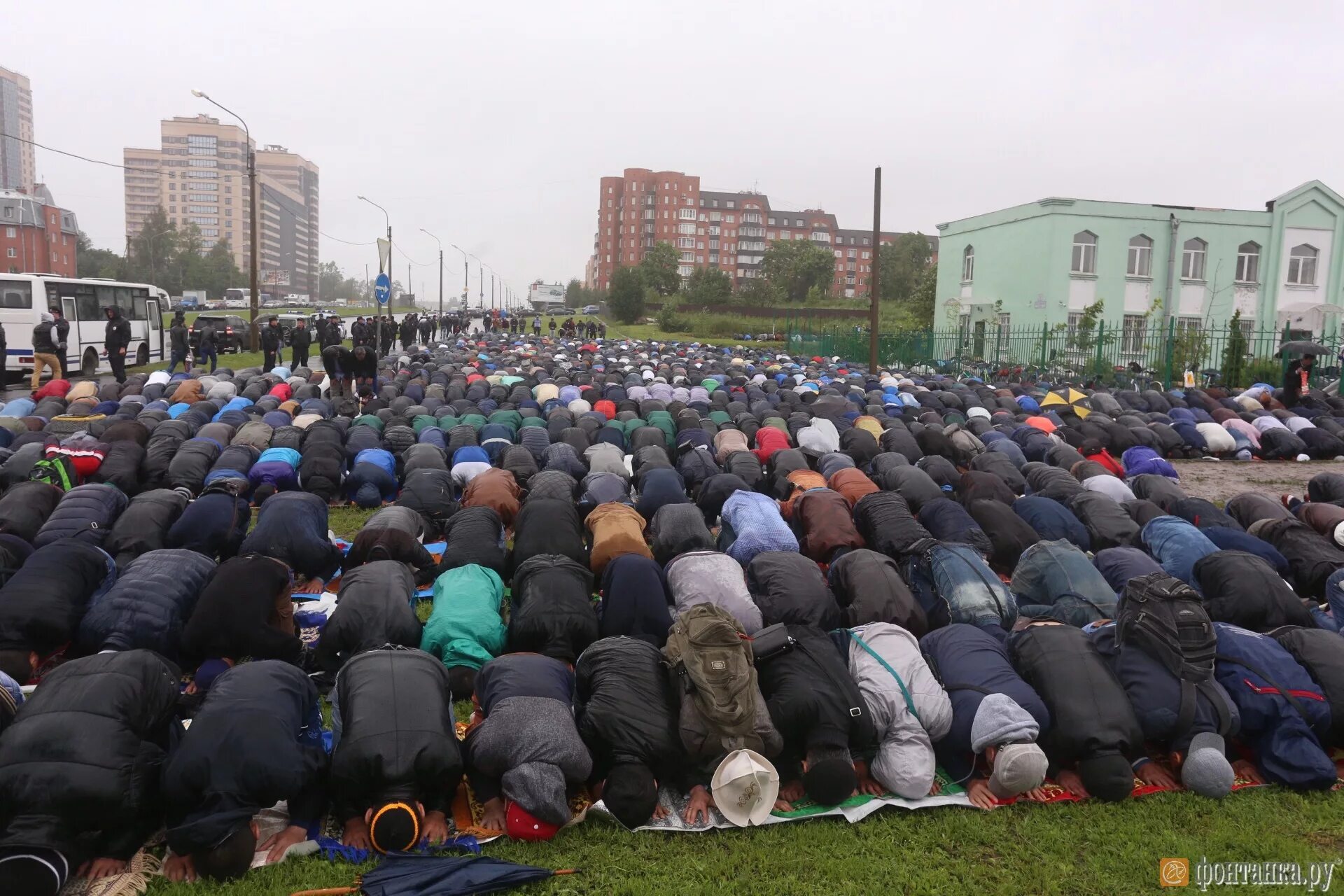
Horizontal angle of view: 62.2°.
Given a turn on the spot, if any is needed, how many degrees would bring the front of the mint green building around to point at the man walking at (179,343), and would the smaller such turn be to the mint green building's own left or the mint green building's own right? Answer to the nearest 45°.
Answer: approximately 45° to the mint green building's own right

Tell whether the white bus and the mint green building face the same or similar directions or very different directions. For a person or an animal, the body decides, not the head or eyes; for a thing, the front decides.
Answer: very different directions

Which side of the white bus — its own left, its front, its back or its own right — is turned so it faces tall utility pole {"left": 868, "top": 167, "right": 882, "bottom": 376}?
right

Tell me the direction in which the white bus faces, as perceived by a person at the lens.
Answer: facing away from the viewer and to the right of the viewer

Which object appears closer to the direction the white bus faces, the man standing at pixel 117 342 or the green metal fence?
the green metal fence

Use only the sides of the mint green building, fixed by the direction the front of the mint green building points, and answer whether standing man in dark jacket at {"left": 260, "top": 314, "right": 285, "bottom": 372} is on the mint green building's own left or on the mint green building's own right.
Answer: on the mint green building's own right
